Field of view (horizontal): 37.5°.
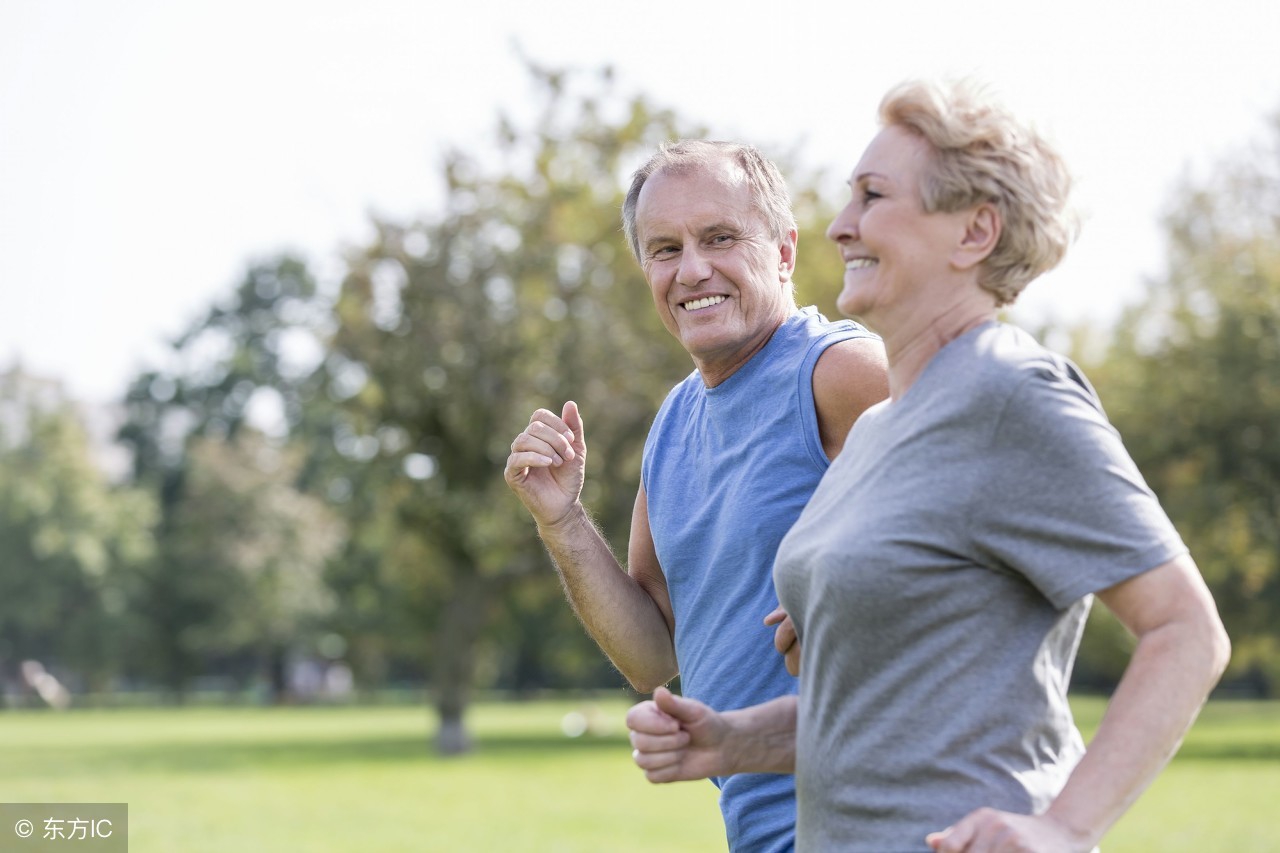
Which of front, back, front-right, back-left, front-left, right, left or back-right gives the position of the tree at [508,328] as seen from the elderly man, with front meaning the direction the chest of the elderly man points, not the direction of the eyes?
back-right

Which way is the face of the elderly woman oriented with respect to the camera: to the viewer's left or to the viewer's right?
to the viewer's left

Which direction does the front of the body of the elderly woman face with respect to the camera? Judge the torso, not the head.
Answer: to the viewer's left

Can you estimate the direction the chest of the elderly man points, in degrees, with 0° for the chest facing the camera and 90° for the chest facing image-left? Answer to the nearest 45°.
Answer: approximately 45°

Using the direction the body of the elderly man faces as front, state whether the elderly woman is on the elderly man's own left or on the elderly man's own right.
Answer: on the elderly man's own left

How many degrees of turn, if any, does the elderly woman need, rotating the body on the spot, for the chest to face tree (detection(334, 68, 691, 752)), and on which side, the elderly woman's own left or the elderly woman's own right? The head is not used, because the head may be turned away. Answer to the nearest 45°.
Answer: approximately 90° to the elderly woman's own right
